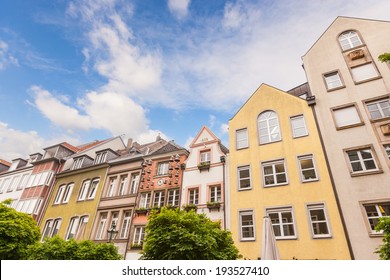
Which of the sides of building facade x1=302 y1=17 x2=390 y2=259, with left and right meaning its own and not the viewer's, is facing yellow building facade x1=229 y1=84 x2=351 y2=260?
right

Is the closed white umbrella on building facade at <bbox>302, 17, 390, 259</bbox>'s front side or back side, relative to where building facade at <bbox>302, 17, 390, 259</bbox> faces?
on the front side

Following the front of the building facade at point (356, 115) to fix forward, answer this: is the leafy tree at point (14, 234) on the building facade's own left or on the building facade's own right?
on the building facade's own right

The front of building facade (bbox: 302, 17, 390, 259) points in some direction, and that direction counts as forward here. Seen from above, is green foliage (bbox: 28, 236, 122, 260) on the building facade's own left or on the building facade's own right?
on the building facade's own right

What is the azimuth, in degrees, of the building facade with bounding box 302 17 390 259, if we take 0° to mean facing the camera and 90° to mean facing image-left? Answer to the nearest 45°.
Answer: approximately 0°
